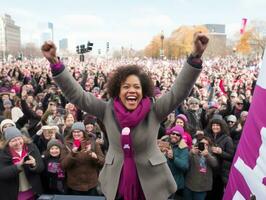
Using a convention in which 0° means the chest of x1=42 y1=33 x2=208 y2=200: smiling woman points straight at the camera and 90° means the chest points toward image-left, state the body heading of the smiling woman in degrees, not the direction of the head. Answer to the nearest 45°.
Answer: approximately 0°

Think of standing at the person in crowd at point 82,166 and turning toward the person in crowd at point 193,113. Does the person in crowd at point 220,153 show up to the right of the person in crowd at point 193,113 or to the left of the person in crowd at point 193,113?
right

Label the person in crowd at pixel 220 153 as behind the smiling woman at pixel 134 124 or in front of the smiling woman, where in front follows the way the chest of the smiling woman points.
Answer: behind

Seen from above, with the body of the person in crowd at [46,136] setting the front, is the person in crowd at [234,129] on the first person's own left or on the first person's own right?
on the first person's own left

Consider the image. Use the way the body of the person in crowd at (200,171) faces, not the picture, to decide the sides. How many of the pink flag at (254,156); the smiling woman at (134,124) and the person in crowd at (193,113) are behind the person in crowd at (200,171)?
1

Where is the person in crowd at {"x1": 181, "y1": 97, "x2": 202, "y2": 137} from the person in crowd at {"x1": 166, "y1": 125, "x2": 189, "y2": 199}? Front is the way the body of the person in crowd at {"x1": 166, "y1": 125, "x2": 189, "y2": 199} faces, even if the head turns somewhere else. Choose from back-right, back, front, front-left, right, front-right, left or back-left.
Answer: back-right
